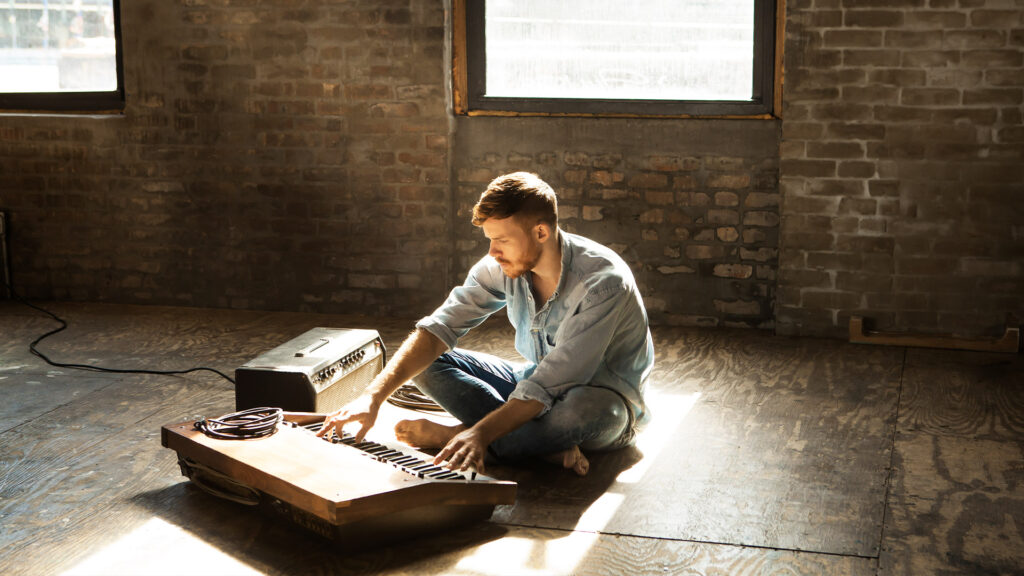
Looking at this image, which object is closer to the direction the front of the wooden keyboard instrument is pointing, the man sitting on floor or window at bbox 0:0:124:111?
the man sitting on floor

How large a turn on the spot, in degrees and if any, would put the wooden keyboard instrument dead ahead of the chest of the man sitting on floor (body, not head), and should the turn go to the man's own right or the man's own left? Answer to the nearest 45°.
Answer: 0° — they already face it

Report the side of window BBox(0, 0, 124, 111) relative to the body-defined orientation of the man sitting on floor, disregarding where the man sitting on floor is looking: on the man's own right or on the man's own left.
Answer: on the man's own right

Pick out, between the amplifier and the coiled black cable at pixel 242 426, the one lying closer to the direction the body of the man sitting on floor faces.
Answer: the coiled black cable

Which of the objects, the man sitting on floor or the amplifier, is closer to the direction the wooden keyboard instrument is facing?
the man sitting on floor

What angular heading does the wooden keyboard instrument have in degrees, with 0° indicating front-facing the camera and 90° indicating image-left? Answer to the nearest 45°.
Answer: approximately 225°

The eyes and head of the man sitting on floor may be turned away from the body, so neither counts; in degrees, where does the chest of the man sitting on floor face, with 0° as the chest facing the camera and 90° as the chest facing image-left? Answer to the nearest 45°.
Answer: approximately 45°

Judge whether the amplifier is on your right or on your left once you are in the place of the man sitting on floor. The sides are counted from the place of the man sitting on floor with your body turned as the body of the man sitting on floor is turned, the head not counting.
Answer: on your right

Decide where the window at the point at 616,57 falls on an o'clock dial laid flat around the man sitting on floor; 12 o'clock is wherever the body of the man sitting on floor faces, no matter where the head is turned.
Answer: The window is roughly at 5 o'clock from the man sitting on floor.

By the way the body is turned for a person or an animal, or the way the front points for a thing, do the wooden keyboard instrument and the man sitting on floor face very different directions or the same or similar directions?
very different directions

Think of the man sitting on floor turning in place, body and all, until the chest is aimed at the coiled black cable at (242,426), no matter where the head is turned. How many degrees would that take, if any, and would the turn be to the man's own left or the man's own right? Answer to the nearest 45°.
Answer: approximately 45° to the man's own right
